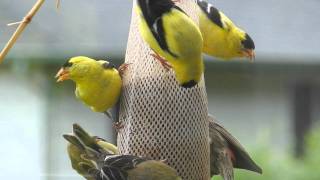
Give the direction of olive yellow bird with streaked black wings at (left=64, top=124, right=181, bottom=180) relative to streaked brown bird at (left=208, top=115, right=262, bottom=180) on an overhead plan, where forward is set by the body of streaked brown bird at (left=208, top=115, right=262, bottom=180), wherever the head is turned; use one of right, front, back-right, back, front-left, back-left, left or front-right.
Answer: front-left

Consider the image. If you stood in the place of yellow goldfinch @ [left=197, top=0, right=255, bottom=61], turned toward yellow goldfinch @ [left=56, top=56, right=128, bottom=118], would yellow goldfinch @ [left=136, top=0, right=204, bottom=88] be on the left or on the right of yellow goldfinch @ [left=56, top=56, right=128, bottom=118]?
left

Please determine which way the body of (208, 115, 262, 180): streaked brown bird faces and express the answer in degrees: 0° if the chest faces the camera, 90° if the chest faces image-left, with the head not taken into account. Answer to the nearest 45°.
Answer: approximately 90°

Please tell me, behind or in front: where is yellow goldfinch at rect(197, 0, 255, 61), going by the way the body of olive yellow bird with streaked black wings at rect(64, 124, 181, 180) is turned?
in front

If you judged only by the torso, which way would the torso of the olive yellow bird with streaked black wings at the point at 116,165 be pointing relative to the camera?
to the viewer's right

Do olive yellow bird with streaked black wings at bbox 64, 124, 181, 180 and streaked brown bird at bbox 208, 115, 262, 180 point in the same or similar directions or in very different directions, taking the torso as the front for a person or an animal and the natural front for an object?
very different directions

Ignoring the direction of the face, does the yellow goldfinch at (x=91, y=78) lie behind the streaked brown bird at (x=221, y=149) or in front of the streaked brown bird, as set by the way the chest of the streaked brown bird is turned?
in front
